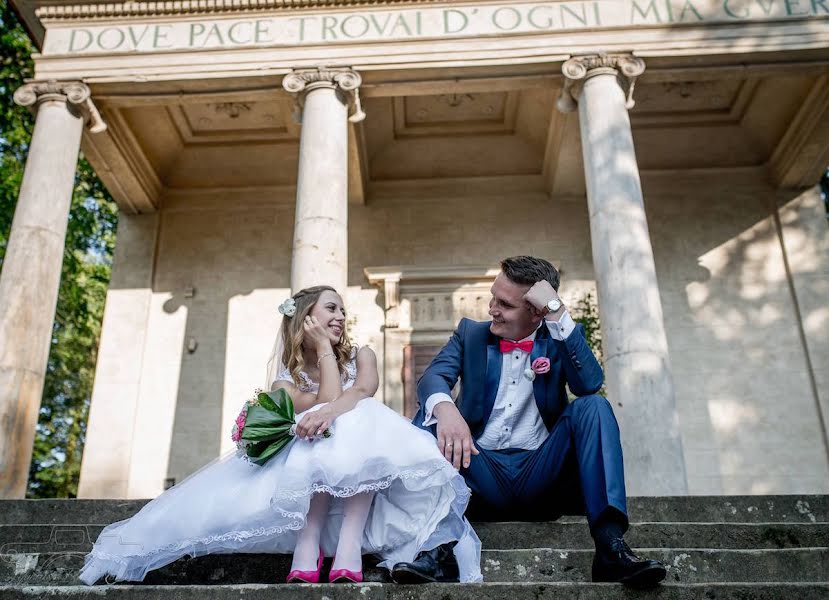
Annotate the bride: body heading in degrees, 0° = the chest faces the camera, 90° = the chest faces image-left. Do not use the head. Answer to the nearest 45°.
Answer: approximately 0°

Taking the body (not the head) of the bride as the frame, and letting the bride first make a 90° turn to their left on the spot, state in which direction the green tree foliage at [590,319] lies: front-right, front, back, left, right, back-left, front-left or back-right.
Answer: front-left

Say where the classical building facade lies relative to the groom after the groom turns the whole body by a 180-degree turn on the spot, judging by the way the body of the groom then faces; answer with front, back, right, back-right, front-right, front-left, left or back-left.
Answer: front

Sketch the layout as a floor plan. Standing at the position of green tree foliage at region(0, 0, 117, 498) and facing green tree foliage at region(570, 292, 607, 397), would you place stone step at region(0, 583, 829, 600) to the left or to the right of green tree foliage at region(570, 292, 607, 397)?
right

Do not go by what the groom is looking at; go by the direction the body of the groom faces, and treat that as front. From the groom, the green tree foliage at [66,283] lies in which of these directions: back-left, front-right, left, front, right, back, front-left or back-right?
back-right

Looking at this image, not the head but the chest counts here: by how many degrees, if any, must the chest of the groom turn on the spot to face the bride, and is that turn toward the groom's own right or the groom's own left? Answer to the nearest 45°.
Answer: approximately 45° to the groom's own right
